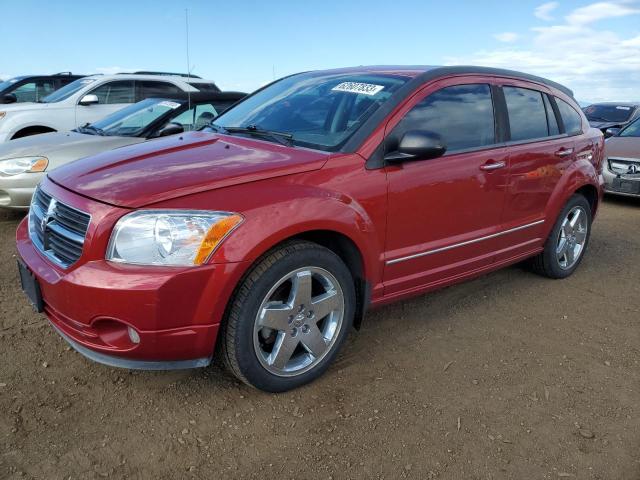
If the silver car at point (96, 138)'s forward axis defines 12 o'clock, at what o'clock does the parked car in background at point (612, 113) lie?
The parked car in background is roughly at 7 o'clock from the silver car.

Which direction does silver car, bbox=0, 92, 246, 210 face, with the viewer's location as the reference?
facing the viewer and to the left of the viewer

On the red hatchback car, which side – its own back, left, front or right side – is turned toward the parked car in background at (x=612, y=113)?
back

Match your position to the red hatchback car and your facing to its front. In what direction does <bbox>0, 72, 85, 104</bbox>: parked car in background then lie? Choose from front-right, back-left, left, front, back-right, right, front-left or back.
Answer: right

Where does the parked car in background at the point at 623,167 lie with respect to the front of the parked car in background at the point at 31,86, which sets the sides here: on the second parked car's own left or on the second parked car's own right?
on the second parked car's own left

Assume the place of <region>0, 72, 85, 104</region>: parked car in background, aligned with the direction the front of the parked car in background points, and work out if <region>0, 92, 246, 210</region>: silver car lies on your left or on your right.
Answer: on your left

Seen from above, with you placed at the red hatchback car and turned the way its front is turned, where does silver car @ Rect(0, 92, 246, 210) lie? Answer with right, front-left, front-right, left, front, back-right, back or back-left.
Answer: right

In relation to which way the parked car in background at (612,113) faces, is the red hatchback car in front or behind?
in front

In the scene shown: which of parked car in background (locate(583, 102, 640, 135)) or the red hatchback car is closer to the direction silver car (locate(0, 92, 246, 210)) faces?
the red hatchback car
